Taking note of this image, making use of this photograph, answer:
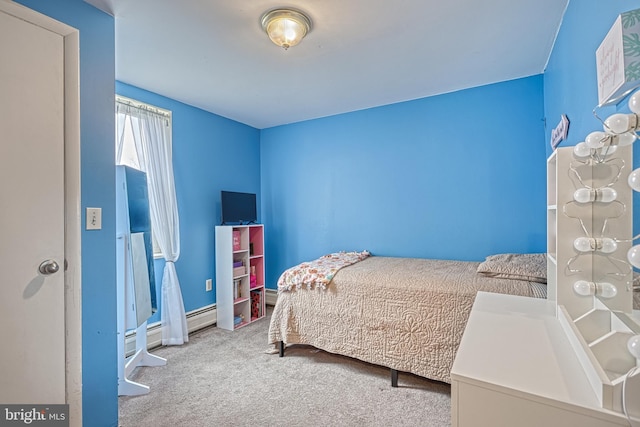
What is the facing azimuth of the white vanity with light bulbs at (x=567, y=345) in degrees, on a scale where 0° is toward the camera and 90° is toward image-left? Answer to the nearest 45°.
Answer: approximately 90°

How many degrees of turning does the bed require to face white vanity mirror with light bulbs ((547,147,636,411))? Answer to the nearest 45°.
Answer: approximately 135° to its left

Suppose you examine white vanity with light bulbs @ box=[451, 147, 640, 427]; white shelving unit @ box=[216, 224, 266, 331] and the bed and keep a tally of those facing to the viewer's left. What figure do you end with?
2

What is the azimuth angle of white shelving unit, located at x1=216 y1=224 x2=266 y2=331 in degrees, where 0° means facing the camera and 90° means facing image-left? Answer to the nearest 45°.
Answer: approximately 315°

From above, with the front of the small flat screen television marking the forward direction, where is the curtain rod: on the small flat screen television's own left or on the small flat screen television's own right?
on the small flat screen television's own right

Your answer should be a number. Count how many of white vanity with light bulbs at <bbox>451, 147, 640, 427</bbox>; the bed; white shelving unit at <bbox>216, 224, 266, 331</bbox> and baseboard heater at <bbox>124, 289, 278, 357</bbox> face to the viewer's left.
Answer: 2

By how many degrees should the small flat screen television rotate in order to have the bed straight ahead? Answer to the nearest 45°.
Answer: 0° — it already faces it

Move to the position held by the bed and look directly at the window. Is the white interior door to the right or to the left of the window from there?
left

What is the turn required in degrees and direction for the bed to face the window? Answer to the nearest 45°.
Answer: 0° — it already faces it

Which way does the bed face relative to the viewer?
to the viewer's left

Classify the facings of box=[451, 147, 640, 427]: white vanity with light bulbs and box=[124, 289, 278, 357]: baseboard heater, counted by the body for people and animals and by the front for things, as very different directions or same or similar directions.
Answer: very different directions

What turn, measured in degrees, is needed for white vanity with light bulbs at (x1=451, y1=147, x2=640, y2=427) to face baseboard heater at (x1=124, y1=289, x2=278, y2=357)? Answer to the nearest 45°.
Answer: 0° — it already faces it
